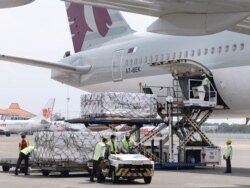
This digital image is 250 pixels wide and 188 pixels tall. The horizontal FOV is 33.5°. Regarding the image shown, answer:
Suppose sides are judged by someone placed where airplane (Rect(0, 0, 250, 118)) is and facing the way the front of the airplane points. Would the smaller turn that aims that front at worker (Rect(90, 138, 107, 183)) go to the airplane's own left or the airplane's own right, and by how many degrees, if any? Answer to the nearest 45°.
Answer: approximately 45° to the airplane's own right

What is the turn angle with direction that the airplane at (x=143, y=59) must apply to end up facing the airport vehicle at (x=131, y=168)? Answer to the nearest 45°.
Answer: approximately 45° to its right

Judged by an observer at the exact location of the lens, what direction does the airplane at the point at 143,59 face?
facing the viewer and to the right of the viewer

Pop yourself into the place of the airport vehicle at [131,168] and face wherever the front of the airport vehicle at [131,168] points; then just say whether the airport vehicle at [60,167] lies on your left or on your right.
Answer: on your right

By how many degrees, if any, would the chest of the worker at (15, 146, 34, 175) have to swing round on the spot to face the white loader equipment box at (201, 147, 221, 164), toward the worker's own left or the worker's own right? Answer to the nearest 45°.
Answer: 0° — they already face it

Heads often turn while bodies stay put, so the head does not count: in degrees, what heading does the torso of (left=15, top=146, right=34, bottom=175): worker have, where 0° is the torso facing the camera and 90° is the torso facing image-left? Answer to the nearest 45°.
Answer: approximately 270°

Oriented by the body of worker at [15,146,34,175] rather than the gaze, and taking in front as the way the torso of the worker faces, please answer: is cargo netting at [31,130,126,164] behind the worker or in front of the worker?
in front

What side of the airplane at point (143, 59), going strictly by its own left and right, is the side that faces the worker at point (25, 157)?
right
